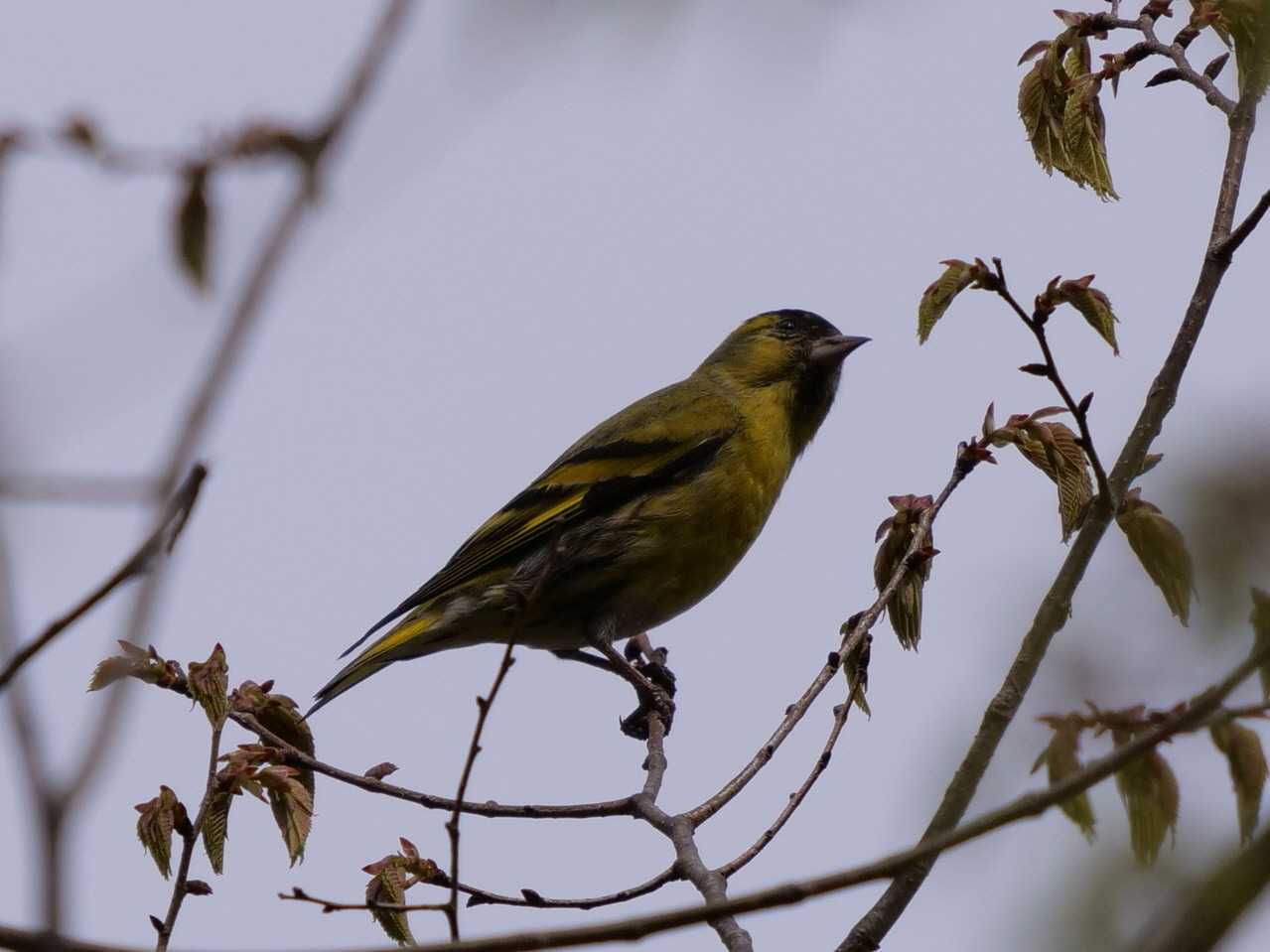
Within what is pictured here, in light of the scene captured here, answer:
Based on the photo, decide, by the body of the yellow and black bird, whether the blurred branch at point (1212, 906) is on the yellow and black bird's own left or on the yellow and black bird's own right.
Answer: on the yellow and black bird's own right

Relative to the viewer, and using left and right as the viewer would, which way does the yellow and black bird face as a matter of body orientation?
facing to the right of the viewer

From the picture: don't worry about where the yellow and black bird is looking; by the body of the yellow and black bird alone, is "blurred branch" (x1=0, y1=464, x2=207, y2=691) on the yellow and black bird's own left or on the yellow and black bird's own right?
on the yellow and black bird's own right
